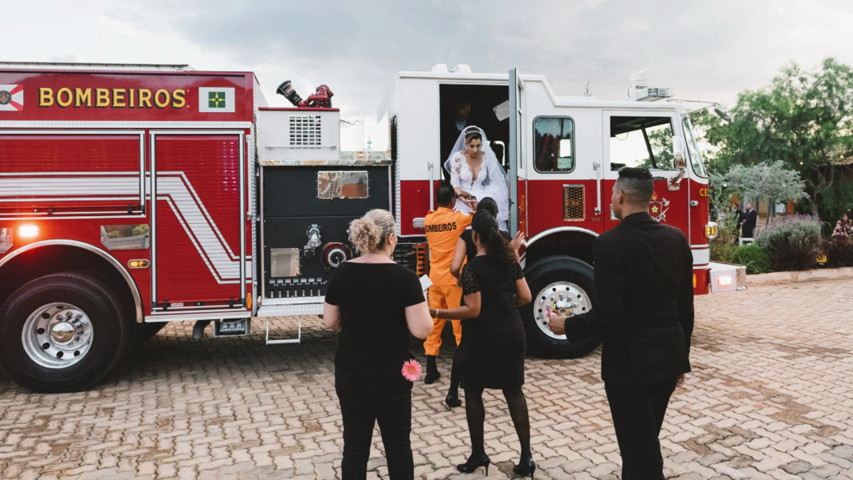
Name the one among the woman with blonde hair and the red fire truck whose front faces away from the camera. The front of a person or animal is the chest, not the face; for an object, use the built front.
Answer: the woman with blonde hair

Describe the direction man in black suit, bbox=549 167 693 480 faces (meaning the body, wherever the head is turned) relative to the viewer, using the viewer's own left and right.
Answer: facing away from the viewer and to the left of the viewer

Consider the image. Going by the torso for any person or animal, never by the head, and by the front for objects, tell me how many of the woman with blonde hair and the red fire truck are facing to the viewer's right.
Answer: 1

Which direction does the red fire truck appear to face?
to the viewer's right

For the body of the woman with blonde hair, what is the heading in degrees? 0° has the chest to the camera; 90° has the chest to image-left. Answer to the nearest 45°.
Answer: approximately 180°

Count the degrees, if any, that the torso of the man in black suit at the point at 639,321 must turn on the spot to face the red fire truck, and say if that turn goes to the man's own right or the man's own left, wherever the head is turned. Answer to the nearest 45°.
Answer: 0° — they already face it

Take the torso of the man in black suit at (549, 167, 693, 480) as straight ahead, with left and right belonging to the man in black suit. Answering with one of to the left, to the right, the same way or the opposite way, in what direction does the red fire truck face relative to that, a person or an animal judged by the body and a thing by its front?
to the right

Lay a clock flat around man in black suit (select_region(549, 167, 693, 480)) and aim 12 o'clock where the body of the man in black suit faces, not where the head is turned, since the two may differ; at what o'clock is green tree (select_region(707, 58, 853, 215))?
The green tree is roughly at 2 o'clock from the man in black suit.

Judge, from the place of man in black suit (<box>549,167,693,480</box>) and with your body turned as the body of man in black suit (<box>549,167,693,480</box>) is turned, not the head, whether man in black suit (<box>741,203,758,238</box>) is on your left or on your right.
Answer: on your right

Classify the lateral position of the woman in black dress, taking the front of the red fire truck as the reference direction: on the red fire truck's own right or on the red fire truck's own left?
on the red fire truck's own right

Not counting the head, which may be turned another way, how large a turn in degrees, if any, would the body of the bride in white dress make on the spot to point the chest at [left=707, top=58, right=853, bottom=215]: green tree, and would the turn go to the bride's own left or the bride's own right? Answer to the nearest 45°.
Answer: approximately 135° to the bride's own left

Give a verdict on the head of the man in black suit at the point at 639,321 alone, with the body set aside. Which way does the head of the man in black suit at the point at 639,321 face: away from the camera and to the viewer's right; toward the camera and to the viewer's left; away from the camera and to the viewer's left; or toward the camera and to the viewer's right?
away from the camera and to the viewer's left

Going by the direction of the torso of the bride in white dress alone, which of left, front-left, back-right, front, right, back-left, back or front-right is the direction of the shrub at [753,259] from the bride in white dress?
back-left
